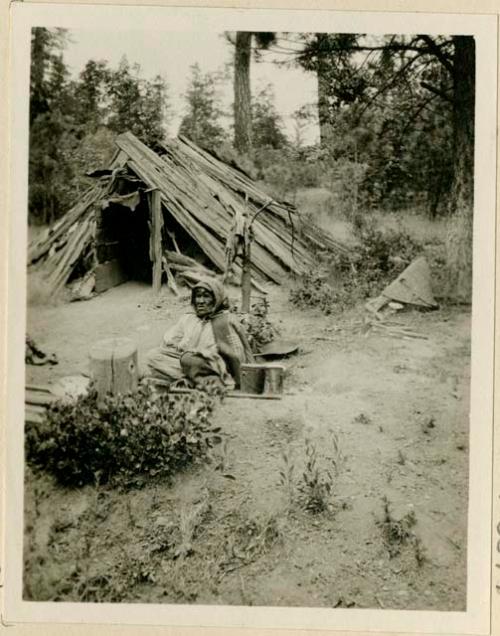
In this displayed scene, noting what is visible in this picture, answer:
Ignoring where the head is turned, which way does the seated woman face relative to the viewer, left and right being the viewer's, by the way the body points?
facing the viewer and to the left of the viewer
